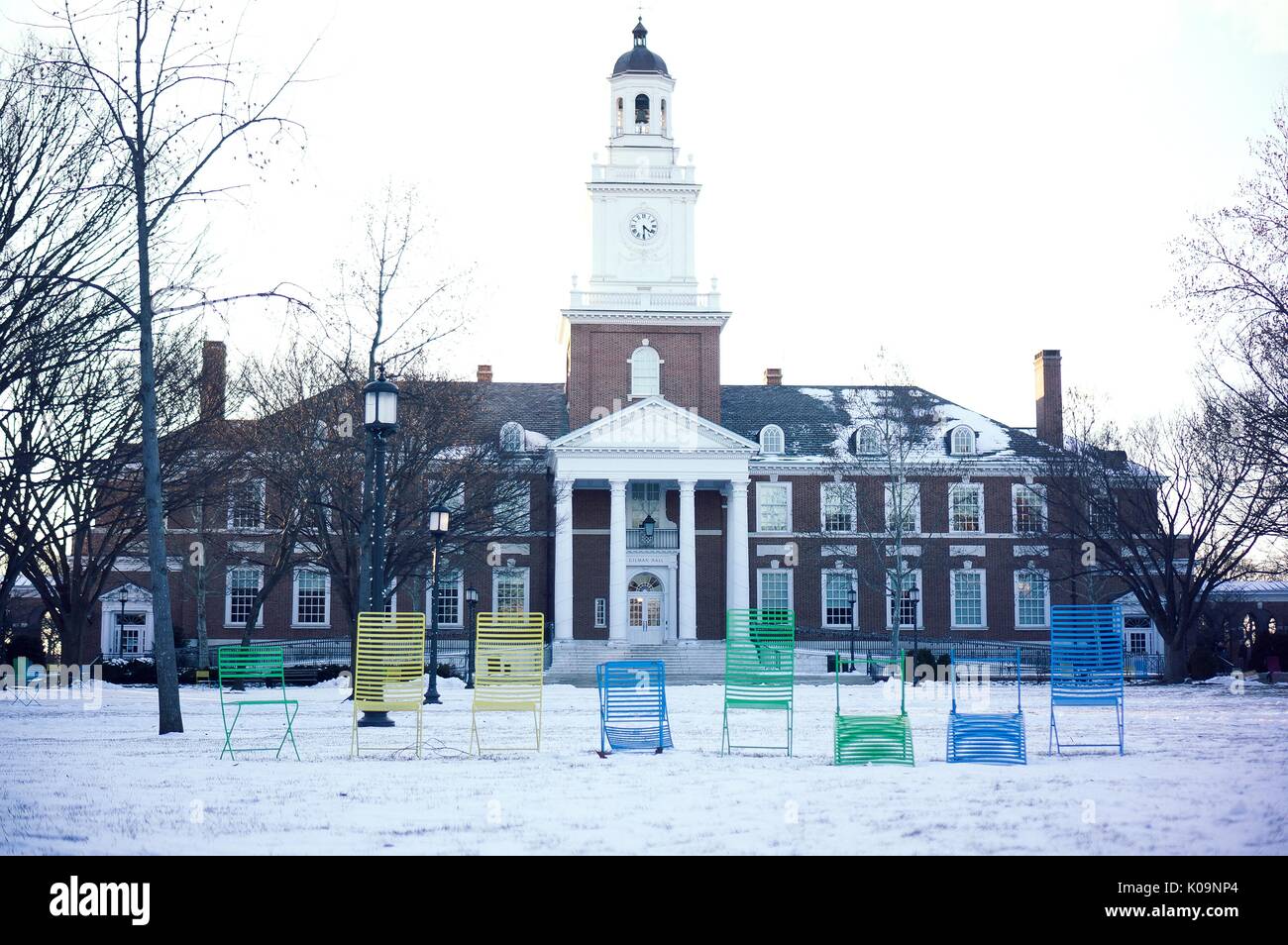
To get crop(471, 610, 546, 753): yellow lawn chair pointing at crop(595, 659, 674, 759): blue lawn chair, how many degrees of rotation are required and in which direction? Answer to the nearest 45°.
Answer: approximately 90° to its left

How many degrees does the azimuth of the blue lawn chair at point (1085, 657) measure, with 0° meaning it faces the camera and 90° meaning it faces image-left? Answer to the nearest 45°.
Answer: approximately 0°

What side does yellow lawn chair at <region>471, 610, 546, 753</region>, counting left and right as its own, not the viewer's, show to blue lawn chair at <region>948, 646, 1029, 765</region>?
left

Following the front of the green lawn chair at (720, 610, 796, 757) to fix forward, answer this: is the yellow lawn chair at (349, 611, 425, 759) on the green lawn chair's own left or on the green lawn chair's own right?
on the green lawn chair's own right

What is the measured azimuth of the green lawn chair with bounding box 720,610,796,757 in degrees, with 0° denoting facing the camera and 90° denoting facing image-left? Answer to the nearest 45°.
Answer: approximately 0°

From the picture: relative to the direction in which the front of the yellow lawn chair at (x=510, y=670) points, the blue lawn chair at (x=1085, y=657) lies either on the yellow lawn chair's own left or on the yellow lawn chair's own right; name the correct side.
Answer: on the yellow lawn chair's own left
